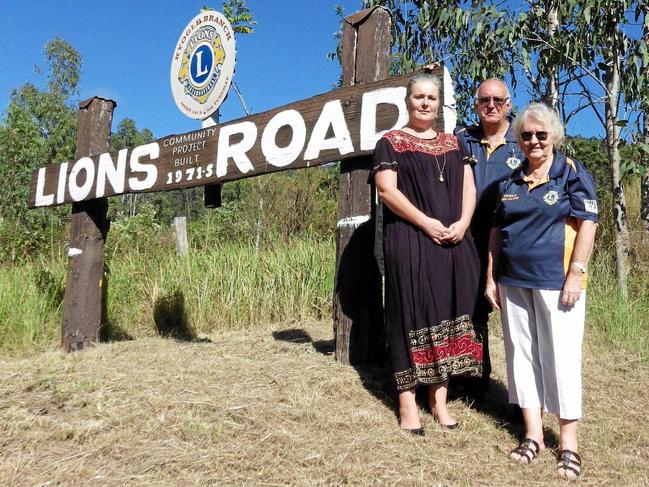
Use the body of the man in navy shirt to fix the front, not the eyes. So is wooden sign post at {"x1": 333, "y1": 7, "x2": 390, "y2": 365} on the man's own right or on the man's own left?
on the man's own right

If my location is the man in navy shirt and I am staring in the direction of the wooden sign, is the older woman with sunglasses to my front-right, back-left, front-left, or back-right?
back-left

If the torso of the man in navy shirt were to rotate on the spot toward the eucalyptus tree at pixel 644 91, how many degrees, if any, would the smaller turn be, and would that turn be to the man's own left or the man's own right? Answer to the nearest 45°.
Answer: approximately 135° to the man's own left

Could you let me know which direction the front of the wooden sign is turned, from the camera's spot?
facing the viewer and to the left of the viewer

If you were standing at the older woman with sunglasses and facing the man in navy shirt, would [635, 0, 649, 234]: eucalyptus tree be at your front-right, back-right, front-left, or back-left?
front-right

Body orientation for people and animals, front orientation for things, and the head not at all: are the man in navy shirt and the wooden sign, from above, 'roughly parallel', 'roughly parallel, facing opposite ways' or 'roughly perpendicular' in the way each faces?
roughly parallel

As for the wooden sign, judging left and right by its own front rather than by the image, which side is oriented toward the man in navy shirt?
left

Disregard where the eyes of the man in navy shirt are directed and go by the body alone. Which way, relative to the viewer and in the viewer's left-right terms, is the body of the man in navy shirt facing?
facing the viewer

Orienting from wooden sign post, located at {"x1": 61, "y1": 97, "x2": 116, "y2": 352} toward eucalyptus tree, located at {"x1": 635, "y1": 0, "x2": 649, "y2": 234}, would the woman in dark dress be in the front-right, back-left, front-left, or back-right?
front-right

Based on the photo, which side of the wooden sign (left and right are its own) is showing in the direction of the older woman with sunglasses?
left
